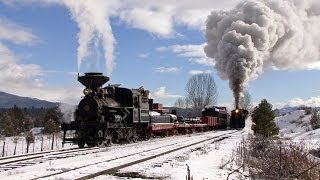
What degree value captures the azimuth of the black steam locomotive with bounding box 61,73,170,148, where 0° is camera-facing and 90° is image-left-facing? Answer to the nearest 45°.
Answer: approximately 45°

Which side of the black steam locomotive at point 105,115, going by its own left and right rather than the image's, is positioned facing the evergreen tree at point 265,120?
back

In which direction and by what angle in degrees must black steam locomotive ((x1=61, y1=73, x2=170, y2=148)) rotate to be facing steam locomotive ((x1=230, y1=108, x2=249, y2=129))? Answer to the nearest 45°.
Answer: approximately 180°

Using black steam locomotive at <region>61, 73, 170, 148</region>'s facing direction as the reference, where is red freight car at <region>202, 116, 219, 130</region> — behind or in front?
behind
